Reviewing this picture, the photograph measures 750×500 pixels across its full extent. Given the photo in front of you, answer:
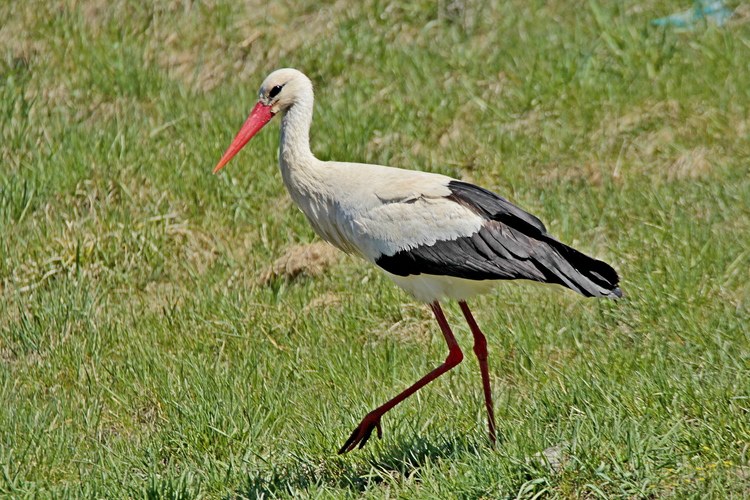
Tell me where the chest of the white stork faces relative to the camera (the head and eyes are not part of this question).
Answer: to the viewer's left

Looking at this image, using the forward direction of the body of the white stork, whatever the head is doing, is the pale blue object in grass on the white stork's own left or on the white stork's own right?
on the white stork's own right
